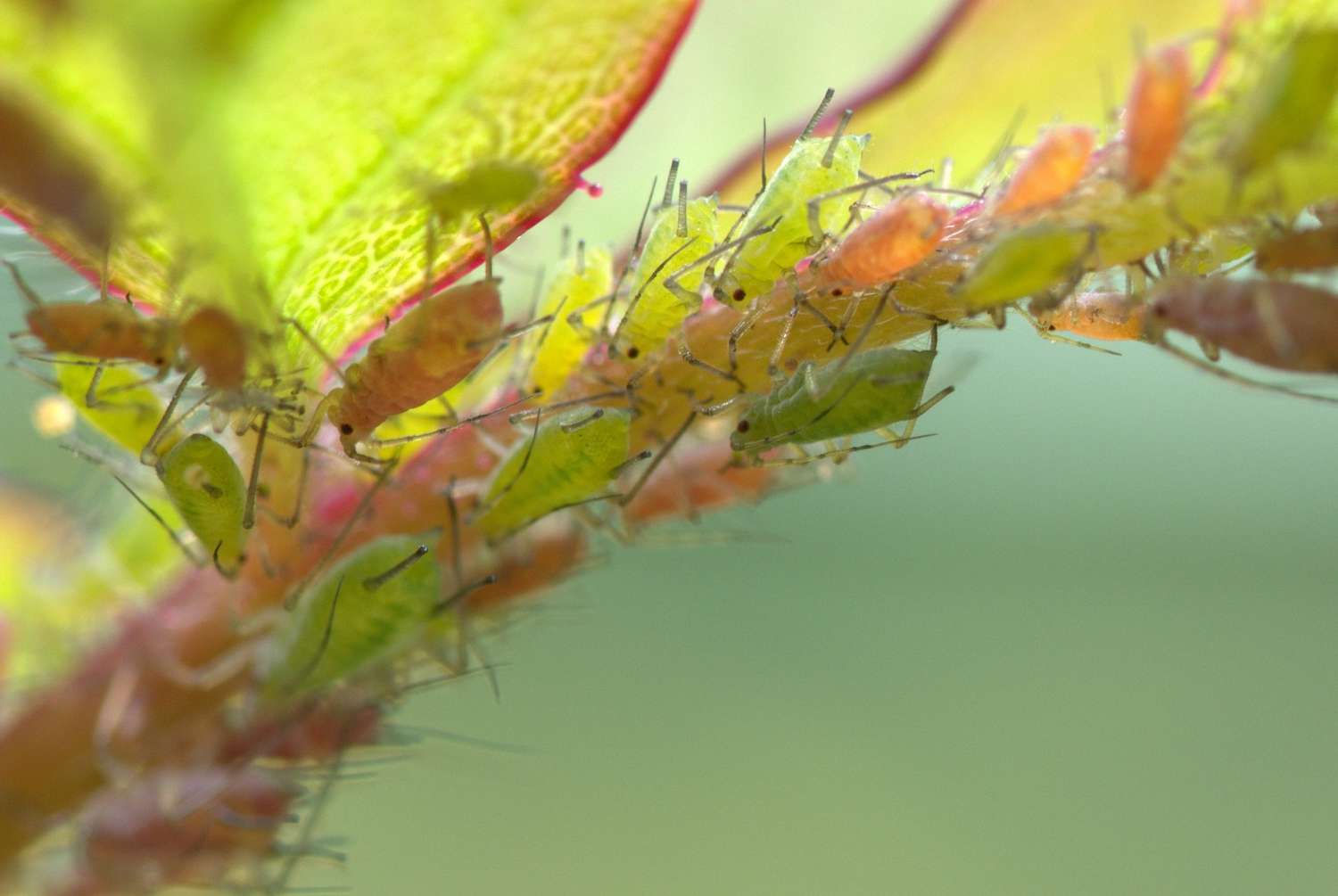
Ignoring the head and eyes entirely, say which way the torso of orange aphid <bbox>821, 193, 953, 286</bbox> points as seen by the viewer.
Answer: to the viewer's left

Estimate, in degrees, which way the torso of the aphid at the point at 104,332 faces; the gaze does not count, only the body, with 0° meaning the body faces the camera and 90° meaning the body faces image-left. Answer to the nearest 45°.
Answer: approximately 270°

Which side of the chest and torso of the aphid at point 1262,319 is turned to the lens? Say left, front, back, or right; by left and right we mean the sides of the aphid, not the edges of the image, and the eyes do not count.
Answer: left

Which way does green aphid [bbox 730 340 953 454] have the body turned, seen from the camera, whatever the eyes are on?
to the viewer's left

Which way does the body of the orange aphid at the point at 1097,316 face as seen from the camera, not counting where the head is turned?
to the viewer's left
